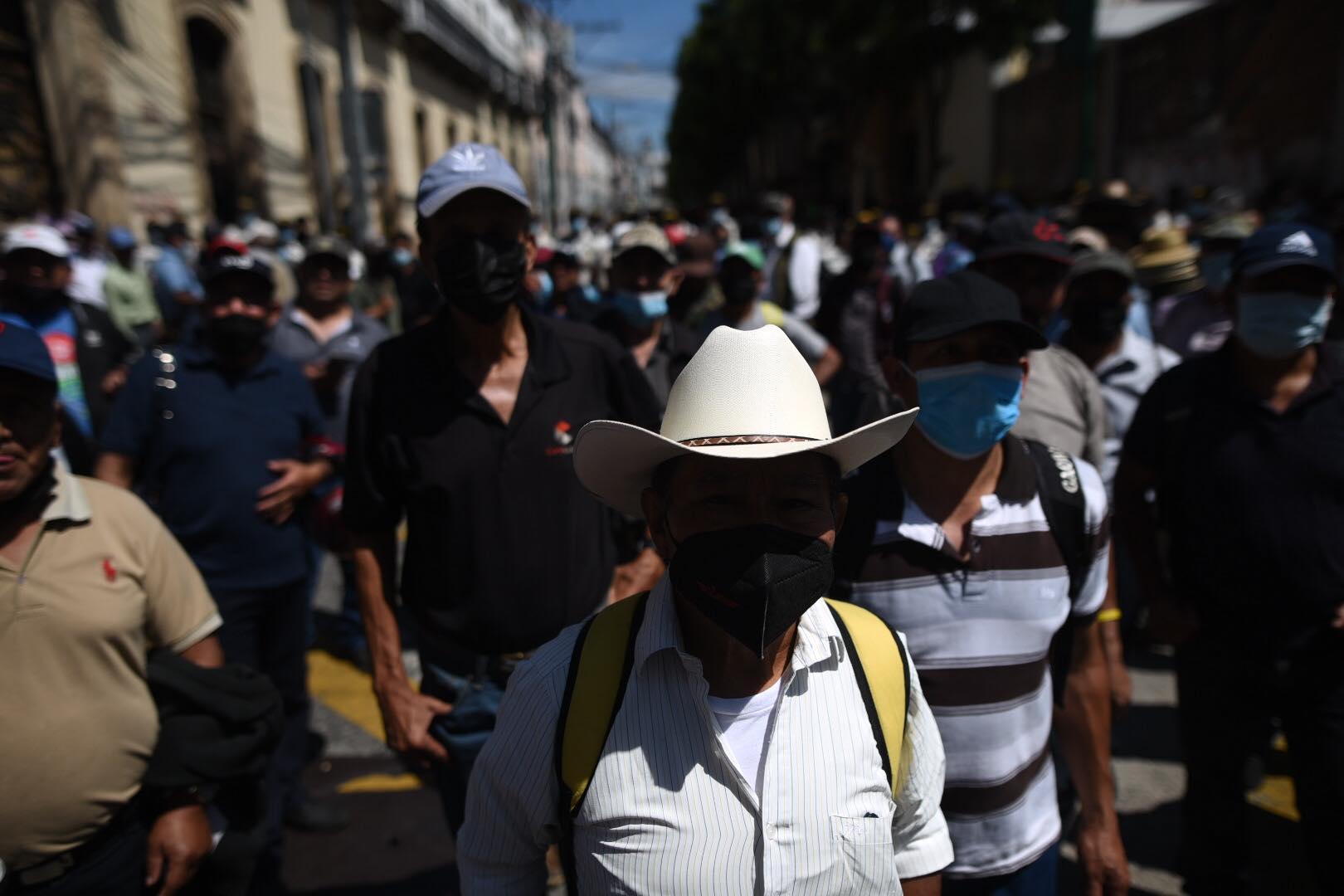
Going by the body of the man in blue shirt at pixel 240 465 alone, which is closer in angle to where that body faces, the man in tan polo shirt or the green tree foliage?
the man in tan polo shirt

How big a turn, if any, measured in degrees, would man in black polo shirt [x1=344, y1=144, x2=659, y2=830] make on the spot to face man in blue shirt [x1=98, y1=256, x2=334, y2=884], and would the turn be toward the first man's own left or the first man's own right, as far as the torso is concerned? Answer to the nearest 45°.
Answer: approximately 135° to the first man's own right

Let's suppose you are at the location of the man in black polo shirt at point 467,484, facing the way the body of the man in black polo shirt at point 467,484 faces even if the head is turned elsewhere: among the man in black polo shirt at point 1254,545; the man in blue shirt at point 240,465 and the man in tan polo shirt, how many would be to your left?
1

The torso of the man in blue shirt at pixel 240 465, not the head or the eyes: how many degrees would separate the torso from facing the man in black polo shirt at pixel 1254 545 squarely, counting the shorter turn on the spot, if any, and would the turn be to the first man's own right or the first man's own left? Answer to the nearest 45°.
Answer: approximately 45° to the first man's own left

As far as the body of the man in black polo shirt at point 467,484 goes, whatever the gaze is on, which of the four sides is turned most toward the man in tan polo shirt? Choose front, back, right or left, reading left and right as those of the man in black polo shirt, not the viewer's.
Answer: right

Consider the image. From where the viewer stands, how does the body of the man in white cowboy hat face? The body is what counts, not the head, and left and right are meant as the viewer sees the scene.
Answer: facing the viewer

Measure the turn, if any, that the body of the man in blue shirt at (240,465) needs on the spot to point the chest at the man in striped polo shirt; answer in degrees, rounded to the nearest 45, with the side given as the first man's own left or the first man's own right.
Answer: approximately 45° to the first man's own left

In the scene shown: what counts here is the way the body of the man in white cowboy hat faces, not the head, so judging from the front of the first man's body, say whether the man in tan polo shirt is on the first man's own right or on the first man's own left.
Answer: on the first man's own right

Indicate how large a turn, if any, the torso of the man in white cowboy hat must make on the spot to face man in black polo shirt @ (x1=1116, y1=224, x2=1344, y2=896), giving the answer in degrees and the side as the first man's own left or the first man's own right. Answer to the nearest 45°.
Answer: approximately 135° to the first man's own left

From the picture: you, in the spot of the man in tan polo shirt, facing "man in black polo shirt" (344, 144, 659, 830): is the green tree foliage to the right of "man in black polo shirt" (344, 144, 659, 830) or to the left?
left

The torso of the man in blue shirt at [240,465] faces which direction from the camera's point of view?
toward the camera

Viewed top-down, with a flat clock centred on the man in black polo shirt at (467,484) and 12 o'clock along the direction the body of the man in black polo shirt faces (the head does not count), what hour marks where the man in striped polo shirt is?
The man in striped polo shirt is roughly at 10 o'clock from the man in black polo shirt.
